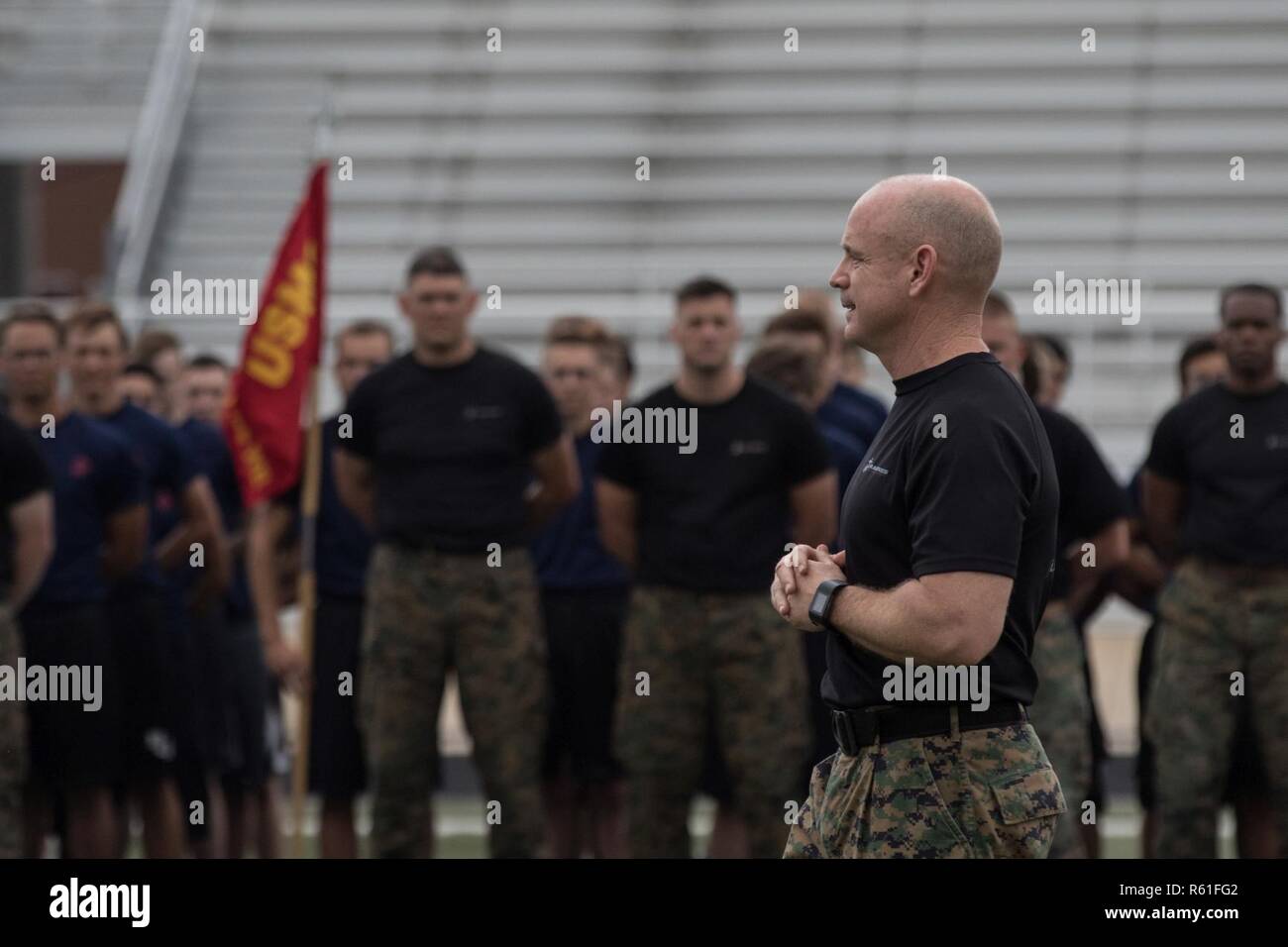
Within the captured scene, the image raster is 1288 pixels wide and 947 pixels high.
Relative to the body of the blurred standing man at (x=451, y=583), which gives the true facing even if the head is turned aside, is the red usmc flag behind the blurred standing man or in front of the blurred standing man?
behind

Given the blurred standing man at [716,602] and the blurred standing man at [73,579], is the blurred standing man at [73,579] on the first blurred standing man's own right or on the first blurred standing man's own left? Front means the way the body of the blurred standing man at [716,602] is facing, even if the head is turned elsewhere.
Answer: on the first blurred standing man's own right

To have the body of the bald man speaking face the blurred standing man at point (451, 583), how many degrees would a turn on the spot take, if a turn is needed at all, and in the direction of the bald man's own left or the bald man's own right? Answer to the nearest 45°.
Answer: approximately 45° to the bald man's own right

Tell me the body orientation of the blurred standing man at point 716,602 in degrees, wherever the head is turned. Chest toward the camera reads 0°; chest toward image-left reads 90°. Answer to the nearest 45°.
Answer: approximately 0°

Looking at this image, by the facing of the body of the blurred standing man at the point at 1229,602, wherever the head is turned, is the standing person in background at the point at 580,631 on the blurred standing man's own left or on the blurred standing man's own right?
on the blurred standing man's own right

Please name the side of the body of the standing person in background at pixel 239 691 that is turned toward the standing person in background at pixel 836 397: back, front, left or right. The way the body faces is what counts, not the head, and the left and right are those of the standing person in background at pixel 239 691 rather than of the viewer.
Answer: left

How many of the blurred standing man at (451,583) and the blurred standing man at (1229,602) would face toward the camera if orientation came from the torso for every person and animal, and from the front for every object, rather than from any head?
2

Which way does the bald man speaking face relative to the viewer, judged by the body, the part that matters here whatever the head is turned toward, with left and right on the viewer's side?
facing to the left of the viewer

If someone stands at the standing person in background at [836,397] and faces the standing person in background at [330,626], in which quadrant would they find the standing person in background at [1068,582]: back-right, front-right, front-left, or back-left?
back-left
